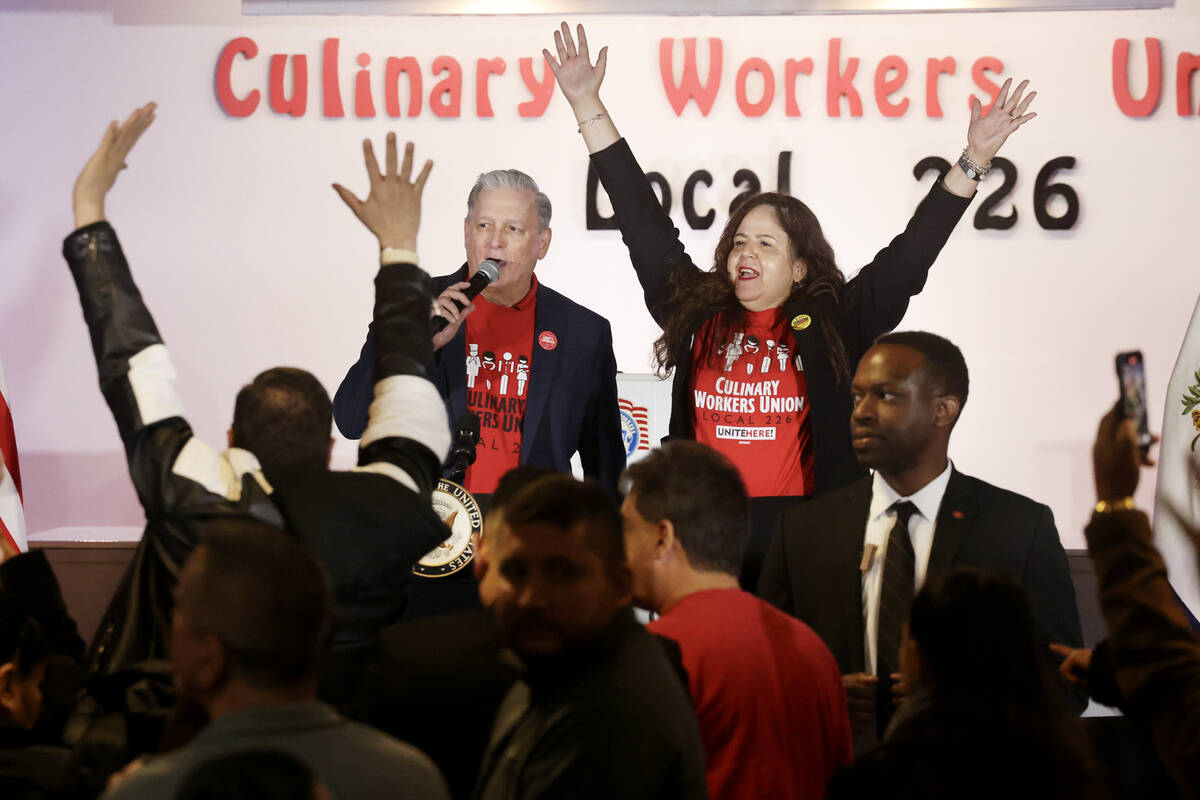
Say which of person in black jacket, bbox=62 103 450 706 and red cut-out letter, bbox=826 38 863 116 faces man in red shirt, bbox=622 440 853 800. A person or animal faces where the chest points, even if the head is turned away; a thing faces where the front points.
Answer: the red cut-out letter

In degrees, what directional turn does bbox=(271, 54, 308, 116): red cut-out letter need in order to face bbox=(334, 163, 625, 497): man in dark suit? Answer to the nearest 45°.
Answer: approximately 45° to its left

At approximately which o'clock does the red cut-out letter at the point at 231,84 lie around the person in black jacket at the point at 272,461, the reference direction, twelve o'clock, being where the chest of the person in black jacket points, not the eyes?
The red cut-out letter is roughly at 12 o'clock from the person in black jacket.

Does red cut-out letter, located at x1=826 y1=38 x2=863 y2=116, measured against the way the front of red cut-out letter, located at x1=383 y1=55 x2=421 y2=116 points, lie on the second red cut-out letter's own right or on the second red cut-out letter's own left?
on the second red cut-out letter's own left

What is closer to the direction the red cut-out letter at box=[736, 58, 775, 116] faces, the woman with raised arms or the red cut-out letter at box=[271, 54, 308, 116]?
the woman with raised arms

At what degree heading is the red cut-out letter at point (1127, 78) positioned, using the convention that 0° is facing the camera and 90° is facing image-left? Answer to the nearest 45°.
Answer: approximately 0°

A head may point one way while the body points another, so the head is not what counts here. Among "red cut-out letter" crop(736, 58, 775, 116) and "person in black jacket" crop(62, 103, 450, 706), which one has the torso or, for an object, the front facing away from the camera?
the person in black jacket

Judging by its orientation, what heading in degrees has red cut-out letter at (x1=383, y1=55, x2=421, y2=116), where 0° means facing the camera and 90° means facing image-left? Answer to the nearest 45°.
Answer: approximately 0°

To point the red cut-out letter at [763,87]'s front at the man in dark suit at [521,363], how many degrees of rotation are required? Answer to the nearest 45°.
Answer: approximately 45° to its right

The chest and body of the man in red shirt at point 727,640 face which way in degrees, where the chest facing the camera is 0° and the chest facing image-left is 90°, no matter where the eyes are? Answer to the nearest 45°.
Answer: approximately 135°

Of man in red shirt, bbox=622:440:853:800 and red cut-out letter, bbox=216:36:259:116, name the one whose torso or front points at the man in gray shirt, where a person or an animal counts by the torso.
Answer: the red cut-out letter
